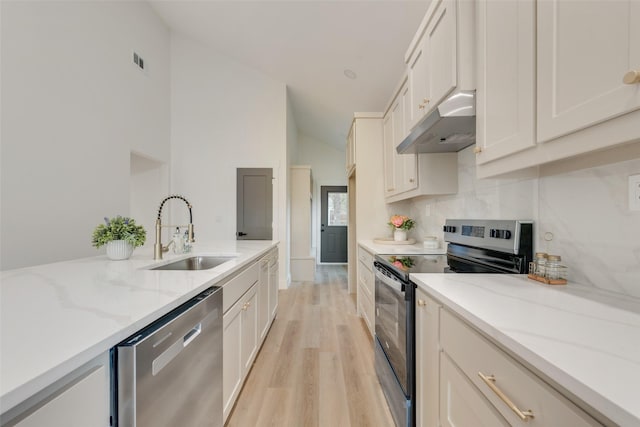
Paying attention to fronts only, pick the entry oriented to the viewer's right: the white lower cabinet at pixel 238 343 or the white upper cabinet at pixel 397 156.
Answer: the white lower cabinet

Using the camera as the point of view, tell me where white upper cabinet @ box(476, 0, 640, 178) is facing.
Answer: facing the viewer and to the left of the viewer

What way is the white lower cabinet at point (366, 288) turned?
to the viewer's left

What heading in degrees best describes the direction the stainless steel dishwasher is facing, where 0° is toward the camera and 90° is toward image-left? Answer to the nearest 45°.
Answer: approximately 315°

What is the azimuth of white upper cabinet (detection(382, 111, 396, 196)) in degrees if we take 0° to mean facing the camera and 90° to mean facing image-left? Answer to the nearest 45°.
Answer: approximately 90°

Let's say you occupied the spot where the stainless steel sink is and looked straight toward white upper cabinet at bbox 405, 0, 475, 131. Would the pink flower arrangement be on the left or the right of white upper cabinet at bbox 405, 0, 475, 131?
left

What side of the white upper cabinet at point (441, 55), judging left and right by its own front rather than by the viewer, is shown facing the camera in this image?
left

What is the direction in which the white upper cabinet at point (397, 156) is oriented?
to the viewer's left

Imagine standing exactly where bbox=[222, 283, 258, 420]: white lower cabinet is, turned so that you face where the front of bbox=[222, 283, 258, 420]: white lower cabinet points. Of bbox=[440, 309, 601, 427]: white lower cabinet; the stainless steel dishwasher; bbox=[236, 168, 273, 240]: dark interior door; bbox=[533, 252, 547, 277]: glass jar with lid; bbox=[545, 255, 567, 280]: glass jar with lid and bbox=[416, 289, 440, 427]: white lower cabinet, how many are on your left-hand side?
1

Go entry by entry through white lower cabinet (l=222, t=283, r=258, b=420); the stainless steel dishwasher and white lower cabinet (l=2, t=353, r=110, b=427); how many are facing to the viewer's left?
0

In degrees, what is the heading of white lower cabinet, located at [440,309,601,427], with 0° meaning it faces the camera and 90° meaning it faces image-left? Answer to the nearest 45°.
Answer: approximately 45°

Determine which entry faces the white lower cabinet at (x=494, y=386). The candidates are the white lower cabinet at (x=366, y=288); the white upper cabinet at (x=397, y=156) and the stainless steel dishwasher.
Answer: the stainless steel dishwasher

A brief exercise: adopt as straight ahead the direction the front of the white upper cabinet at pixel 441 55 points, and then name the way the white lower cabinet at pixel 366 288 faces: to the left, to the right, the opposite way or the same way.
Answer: the same way

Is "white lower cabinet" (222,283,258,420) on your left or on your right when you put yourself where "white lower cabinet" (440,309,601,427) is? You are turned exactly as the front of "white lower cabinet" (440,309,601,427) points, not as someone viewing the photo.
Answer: on your right
